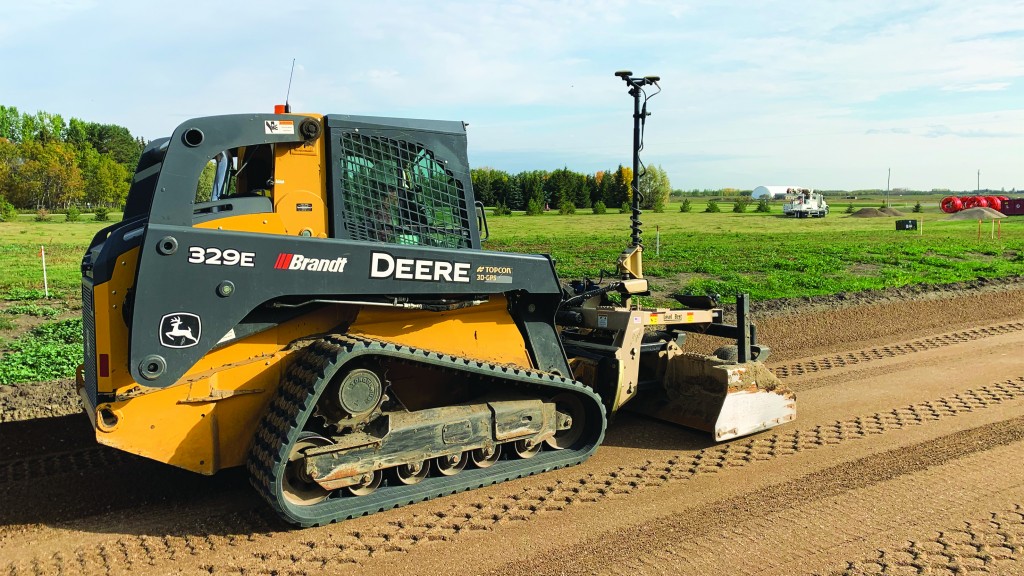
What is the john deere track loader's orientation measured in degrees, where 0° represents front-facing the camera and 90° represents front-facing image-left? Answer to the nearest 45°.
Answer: approximately 225°
